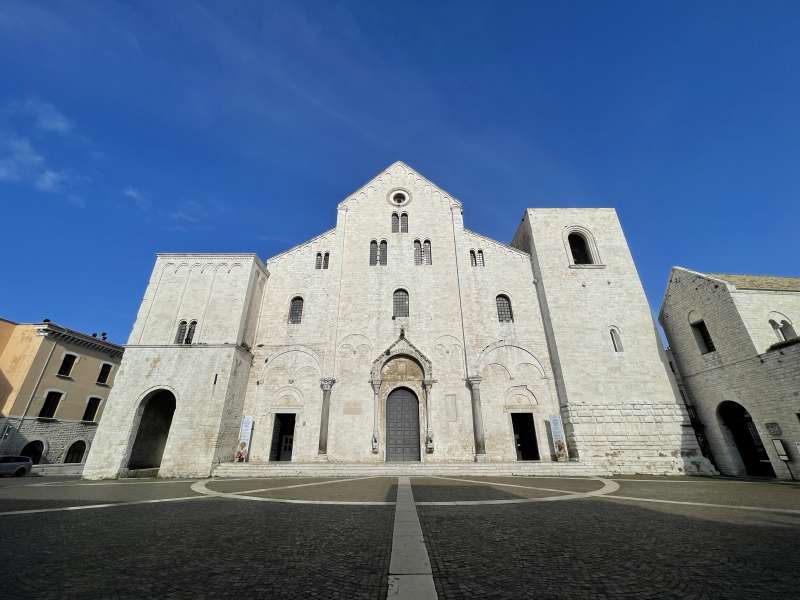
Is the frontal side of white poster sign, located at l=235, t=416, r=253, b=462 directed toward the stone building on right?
no

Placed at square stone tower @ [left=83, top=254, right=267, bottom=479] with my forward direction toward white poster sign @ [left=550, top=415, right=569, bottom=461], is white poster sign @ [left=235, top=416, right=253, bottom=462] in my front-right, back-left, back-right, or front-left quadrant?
front-left

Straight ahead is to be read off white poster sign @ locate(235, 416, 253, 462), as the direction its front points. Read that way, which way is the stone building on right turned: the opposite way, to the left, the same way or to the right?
to the right

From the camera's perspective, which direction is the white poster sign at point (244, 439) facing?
toward the camera

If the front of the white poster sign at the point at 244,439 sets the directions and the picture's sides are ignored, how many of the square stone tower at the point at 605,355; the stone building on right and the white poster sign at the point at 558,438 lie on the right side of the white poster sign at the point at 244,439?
0

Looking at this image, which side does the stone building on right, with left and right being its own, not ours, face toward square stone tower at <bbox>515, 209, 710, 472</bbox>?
front

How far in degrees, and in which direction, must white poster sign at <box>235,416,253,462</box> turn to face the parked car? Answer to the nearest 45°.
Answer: approximately 135° to its right

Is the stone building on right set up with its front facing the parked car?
yes

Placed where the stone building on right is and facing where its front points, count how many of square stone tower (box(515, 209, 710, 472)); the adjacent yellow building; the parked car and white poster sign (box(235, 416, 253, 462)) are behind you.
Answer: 0

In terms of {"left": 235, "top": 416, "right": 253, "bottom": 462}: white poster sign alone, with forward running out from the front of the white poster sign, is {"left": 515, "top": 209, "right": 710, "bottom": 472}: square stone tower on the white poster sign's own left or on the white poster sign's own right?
on the white poster sign's own left

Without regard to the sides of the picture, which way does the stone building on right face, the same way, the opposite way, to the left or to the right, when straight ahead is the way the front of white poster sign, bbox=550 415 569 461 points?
to the right

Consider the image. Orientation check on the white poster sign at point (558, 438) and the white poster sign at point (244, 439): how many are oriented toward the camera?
2

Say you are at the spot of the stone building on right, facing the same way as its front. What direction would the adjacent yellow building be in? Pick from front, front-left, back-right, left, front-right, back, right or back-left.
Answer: front

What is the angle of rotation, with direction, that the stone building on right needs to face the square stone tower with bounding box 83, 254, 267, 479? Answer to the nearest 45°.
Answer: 0° — it already faces it

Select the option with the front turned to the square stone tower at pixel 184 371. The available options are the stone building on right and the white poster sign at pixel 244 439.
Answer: the stone building on right

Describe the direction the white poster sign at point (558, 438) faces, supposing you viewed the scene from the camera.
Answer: facing the viewer

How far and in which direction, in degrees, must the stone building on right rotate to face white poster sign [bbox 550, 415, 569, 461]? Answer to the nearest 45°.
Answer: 0° — it already faces it

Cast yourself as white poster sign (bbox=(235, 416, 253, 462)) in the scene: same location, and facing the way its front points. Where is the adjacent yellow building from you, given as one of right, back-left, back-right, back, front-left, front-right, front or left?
back-right
